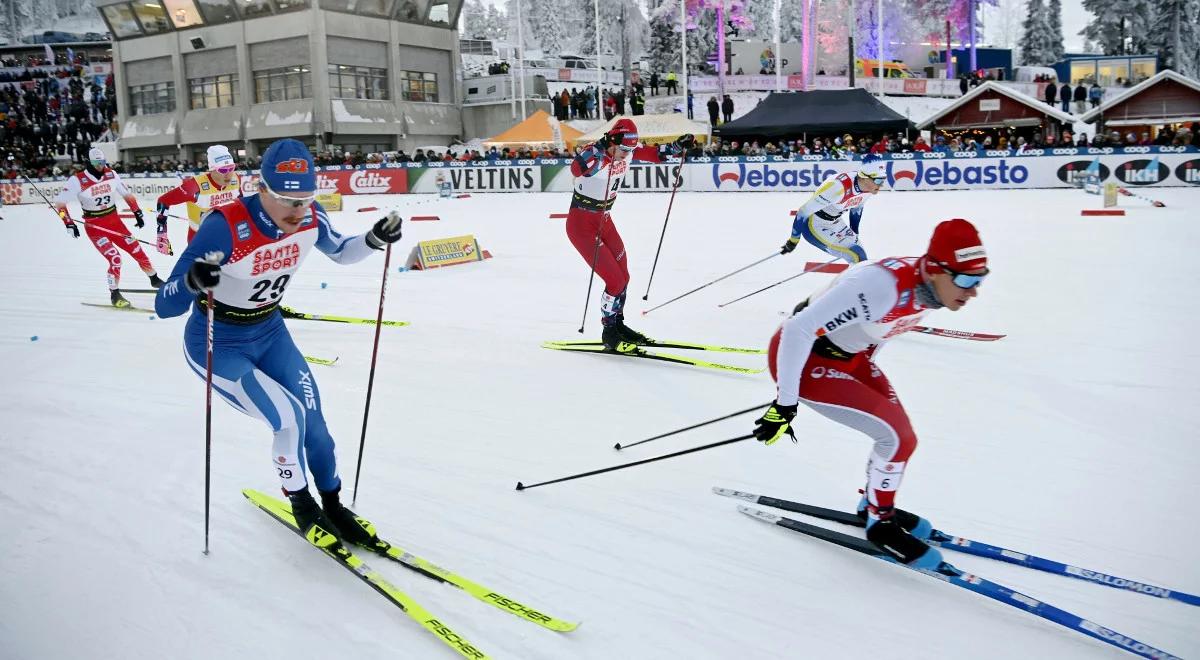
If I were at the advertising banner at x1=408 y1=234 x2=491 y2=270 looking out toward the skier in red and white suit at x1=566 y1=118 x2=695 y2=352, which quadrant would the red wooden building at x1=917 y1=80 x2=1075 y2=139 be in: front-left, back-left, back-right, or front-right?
back-left

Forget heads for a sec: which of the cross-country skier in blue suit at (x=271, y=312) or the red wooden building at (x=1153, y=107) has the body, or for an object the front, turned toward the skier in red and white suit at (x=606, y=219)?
the red wooden building

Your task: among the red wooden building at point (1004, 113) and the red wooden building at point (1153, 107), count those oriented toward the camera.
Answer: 2

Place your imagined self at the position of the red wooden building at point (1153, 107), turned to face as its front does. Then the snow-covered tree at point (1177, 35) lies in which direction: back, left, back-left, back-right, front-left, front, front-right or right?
back

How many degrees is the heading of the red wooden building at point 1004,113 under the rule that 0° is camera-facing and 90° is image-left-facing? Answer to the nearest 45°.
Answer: approximately 0°

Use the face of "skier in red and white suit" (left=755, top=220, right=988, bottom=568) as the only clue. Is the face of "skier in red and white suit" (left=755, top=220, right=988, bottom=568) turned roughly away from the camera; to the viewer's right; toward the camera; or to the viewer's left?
to the viewer's right

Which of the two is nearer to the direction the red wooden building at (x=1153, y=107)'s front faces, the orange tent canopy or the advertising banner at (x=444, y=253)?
the advertising banner
